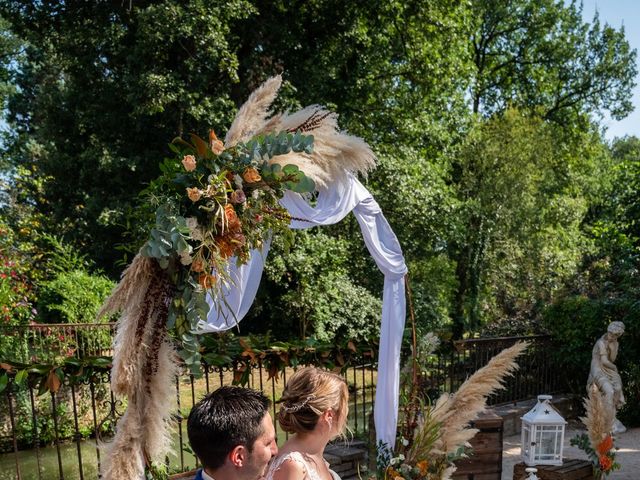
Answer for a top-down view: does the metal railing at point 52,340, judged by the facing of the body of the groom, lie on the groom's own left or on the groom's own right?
on the groom's own left

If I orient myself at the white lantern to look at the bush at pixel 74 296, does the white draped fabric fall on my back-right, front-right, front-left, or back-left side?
front-left

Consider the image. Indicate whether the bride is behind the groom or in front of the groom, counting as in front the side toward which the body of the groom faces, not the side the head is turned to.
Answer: in front

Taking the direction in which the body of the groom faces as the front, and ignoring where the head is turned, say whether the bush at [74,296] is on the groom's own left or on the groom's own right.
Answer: on the groom's own left

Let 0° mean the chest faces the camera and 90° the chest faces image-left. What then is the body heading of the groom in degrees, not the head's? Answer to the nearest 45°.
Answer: approximately 225°

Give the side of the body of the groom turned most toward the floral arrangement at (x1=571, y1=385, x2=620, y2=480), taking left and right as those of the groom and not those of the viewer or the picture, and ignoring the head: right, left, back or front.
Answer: front

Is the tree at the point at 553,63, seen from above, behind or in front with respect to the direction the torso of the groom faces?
in front

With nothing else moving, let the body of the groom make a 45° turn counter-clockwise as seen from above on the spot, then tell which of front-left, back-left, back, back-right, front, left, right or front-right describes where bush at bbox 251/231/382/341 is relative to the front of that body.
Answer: front

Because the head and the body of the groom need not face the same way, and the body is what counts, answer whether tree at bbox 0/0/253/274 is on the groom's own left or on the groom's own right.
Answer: on the groom's own left

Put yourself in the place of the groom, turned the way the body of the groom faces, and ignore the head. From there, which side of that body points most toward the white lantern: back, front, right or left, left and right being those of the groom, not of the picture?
front
